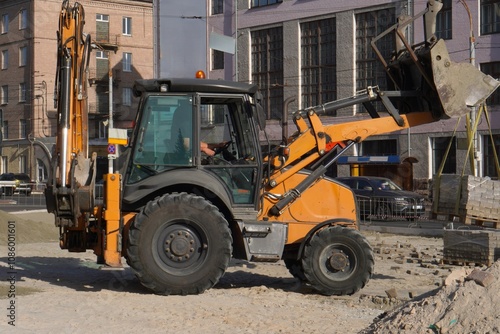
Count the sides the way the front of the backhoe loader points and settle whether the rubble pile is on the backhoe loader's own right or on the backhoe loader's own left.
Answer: on the backhoe loader's own right

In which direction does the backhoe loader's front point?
to the viewer's right

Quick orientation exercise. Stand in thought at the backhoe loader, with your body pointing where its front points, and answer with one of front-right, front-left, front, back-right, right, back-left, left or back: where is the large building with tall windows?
left

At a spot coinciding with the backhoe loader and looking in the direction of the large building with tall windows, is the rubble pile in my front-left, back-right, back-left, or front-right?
back-right
